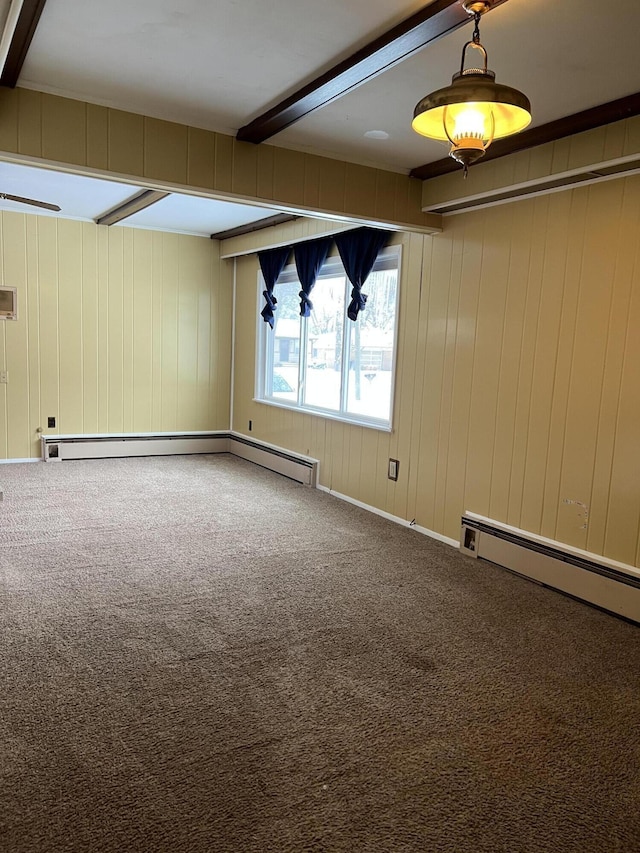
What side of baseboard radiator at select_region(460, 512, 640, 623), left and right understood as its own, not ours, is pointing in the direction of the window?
right

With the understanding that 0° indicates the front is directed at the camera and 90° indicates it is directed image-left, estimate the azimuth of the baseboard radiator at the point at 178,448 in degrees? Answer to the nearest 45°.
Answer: approximately 0°

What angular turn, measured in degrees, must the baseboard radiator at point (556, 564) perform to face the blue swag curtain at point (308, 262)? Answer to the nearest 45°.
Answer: approximately 90° to its right

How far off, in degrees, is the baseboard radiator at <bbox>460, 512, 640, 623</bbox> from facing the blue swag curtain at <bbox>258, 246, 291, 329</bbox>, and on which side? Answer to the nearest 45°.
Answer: approximately 90° to its right

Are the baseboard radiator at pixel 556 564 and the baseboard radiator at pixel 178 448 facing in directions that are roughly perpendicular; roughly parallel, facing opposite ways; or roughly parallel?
roughly perpendicular

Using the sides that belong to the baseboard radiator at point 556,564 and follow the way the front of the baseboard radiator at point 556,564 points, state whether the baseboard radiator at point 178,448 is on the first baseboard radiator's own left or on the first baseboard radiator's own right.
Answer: on the first baseboard radiator's own right

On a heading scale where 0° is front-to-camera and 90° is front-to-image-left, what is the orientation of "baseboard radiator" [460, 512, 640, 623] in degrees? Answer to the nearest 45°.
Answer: approximately 45°
